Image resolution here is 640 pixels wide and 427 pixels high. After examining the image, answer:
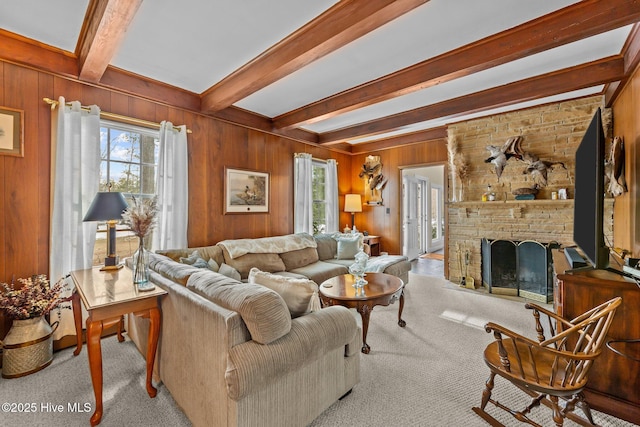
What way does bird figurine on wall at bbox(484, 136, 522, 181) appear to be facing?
to the viewer's left

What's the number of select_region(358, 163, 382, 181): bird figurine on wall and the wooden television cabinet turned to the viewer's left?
2

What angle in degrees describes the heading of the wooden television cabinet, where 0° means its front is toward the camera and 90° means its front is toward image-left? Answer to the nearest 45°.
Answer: approximately 90°

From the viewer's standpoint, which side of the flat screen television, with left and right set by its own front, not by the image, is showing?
left

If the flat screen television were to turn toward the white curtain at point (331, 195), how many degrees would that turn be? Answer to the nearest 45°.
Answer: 0° — it already faces it

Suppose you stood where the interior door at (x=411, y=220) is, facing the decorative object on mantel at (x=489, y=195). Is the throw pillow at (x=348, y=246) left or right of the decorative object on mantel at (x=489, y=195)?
right

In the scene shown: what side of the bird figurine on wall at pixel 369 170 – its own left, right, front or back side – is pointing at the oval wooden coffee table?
left

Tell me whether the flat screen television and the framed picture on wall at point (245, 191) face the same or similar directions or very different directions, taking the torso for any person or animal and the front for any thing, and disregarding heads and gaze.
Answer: very different directions
